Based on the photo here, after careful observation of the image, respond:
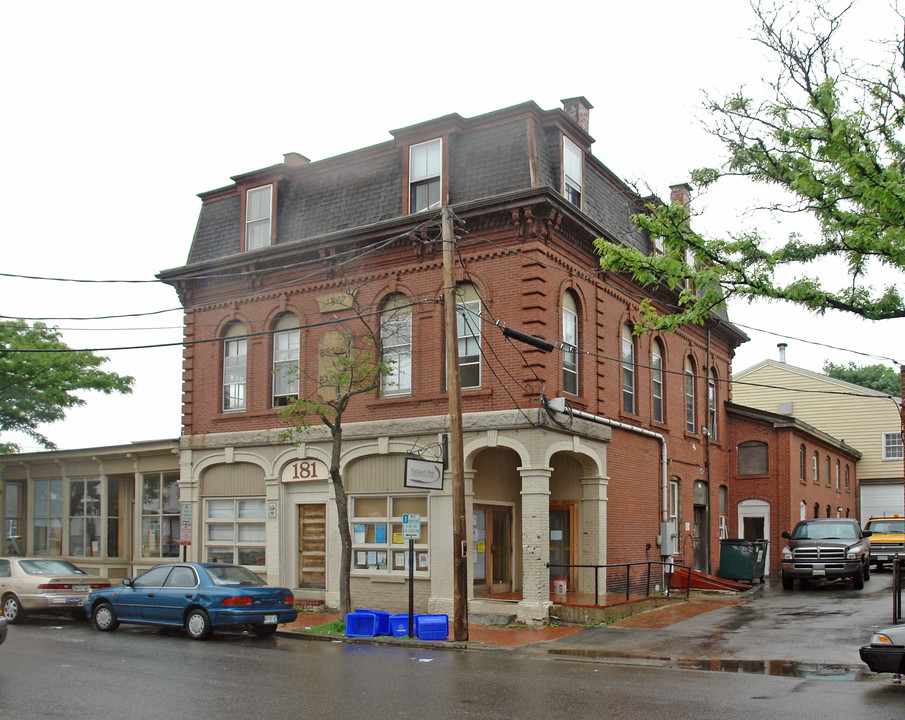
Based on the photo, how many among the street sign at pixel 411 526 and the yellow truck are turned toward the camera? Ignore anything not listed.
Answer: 2

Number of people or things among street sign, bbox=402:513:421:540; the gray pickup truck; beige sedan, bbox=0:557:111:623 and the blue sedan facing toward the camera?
2

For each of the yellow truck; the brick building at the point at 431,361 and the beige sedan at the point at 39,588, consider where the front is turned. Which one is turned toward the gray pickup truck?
the yellow truck

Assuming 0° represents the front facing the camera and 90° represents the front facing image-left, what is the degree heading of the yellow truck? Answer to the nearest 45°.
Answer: approximately 0°

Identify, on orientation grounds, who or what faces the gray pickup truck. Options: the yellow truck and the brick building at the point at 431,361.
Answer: the yellow truck

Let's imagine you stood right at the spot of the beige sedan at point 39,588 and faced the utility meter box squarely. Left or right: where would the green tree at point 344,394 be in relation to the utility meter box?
right

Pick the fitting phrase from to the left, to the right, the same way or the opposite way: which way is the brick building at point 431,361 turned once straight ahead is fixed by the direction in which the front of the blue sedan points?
to the left

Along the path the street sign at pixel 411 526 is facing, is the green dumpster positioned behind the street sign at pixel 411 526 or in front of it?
behind

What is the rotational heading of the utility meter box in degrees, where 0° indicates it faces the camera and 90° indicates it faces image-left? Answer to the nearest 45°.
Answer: approximately 315°

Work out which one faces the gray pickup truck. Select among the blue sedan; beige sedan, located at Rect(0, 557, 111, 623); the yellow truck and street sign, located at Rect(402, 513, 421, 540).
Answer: the yellow truck

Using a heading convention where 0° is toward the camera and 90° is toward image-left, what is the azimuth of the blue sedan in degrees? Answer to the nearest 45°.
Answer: approximately 135°

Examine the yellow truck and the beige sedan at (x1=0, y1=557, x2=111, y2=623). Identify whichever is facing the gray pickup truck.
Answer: the yellow truck
